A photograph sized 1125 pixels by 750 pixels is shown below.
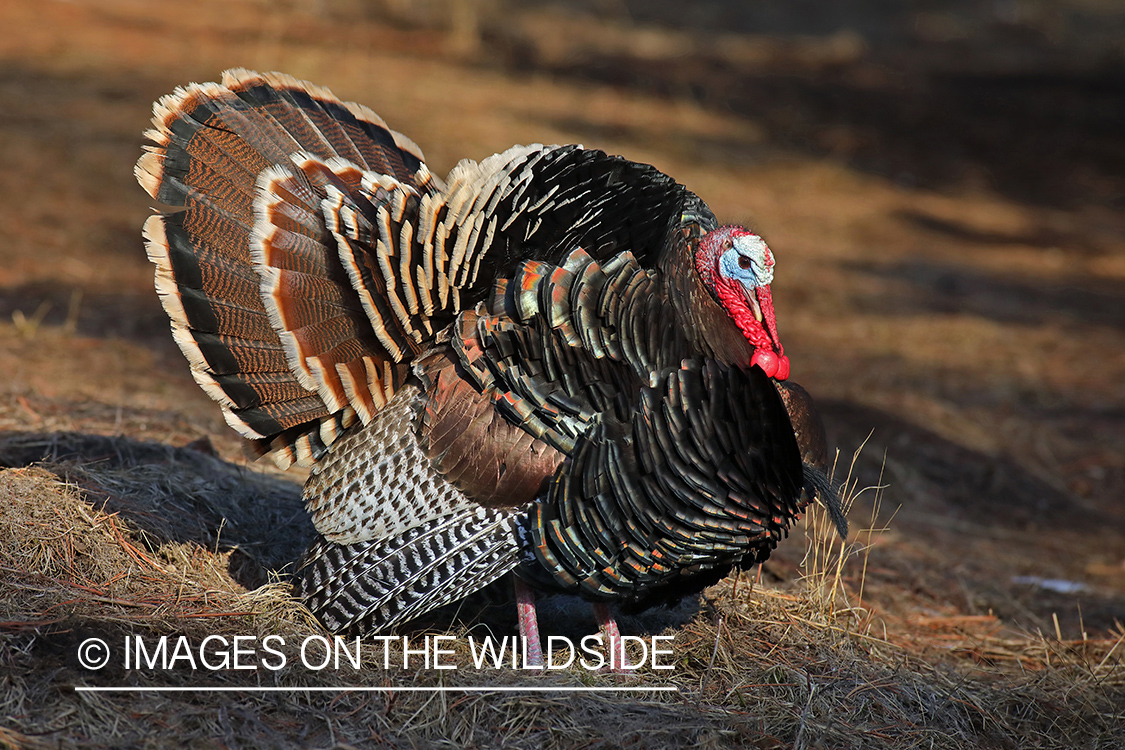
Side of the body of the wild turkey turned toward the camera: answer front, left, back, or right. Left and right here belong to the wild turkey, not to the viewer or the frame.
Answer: right
